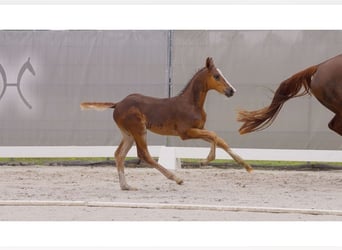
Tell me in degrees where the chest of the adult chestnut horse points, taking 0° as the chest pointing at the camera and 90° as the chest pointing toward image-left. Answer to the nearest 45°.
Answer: approximately 270°
